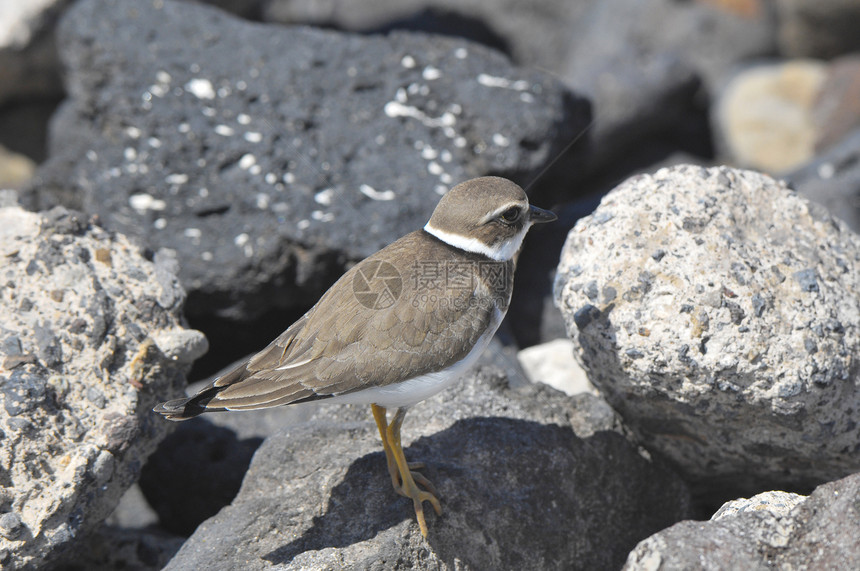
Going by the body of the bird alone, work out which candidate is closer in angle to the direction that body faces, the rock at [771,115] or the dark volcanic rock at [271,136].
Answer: the rock

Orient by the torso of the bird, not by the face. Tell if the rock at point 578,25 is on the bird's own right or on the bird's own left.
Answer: on the bird's own left

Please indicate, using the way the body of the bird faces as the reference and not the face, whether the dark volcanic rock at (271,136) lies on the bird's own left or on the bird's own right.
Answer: on the bird's own left

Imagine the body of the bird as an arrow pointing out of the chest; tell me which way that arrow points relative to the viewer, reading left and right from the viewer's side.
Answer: facing to the right of the viewer

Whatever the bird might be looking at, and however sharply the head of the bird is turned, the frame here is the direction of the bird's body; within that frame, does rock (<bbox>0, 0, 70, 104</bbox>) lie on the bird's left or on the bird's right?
on the bird's left

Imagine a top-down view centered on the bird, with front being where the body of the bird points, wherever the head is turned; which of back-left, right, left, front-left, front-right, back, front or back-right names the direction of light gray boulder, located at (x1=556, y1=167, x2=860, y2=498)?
front

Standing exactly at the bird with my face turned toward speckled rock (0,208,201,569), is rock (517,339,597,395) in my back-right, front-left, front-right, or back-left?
back-right

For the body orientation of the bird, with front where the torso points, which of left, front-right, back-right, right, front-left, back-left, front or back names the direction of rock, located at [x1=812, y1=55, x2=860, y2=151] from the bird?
front-left

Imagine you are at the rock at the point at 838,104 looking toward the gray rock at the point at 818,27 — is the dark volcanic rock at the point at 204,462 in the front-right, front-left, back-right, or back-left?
back-left

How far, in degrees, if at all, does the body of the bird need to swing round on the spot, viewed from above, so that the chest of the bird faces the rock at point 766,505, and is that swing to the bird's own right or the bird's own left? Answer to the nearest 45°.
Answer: approximately 45° to the bird's own right

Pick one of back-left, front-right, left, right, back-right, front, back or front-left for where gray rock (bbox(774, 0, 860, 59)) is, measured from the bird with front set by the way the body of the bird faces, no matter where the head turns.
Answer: front-left

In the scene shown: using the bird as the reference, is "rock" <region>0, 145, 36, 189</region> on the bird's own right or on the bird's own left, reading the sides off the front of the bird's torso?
on the bird's own left
